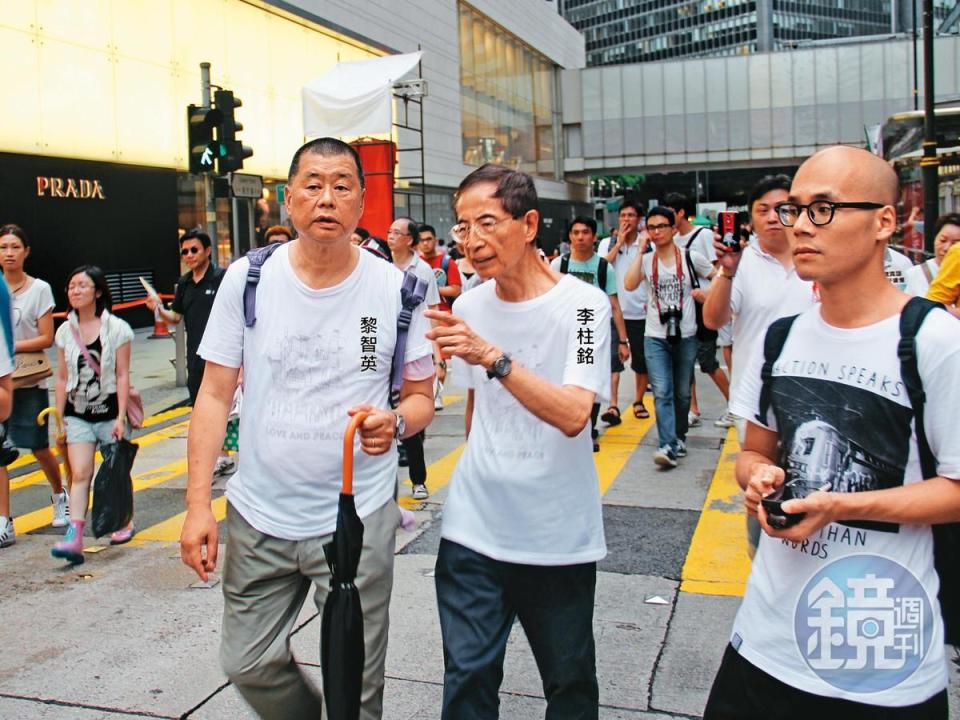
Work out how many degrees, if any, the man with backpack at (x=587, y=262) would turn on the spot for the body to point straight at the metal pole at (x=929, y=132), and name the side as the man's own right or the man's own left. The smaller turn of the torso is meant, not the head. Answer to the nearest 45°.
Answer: approximately 135° to the man's own left

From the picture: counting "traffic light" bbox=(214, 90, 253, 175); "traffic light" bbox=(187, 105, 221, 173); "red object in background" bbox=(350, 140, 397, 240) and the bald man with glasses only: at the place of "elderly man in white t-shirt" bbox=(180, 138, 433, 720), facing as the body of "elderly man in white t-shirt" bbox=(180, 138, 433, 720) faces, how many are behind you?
3

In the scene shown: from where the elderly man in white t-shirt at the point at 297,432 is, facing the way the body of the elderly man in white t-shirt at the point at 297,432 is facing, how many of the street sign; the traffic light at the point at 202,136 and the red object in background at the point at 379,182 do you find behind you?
3

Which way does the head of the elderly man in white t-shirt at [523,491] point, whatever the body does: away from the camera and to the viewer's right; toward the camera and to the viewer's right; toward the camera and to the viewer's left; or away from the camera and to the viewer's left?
toward the camera and to the viewer's left

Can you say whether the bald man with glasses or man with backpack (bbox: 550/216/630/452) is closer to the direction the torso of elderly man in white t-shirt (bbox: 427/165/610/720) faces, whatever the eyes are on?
the bald man with glasses

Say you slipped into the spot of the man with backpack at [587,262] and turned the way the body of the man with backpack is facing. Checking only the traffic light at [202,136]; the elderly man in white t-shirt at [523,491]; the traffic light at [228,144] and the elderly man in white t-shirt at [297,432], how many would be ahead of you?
2

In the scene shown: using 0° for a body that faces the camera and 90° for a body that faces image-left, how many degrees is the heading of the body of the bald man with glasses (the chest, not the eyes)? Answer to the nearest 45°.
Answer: approximately 45°

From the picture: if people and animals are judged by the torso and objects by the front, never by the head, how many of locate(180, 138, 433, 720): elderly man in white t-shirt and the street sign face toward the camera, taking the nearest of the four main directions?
2

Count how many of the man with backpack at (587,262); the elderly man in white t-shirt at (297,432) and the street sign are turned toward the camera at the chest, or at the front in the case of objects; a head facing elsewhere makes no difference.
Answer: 3
